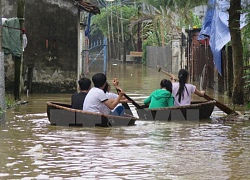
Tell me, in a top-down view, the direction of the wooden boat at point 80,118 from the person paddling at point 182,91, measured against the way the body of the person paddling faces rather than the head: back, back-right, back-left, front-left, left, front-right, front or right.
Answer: back-left

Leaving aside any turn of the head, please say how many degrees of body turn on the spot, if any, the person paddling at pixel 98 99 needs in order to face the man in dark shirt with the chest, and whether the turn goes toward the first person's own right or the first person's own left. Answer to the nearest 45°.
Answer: approximately 90° to the first person's own left

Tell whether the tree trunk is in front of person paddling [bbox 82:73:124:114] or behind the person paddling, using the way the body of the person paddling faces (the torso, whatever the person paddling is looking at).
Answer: in front

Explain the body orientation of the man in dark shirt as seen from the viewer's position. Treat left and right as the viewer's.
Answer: facing away from the viewer and to the right of the viewer

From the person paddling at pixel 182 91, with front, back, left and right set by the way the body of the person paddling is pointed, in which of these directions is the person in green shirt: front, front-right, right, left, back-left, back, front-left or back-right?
left

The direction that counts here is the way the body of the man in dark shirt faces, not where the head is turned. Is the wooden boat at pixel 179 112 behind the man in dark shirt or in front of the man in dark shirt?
in front

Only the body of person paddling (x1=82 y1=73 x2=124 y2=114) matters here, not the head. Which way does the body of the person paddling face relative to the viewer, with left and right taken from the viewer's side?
facing away from the viewer and to the right of the viewer

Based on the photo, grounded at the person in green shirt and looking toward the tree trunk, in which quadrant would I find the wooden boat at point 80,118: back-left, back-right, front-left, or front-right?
back-left
